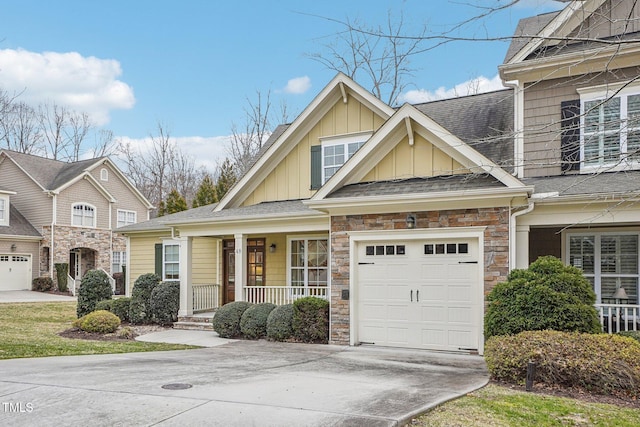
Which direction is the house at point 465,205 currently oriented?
toward the camera

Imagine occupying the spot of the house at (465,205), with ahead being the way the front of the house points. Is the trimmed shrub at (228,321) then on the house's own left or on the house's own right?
on the house's own right

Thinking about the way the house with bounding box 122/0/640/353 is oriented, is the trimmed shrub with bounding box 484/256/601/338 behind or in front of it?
in front
